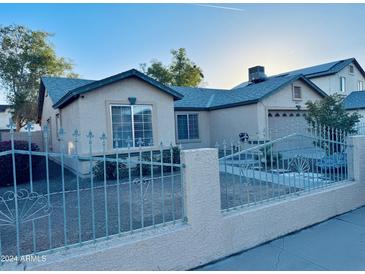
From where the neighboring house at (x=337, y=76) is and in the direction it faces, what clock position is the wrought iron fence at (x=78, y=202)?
The wrought iron fence is roughly at 2 o'clock from the neighboring house.

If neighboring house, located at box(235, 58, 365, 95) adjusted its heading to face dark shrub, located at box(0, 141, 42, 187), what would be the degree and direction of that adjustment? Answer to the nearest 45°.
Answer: approximately 90° to its right

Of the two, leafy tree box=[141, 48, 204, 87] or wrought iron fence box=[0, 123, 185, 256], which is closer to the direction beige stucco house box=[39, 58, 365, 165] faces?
the wrought iron fence

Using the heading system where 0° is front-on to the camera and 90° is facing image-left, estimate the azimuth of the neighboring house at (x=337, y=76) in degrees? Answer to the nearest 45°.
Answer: approximately 315°

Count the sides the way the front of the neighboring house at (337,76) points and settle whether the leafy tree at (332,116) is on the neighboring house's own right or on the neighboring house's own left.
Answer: on the neighboring house's own right

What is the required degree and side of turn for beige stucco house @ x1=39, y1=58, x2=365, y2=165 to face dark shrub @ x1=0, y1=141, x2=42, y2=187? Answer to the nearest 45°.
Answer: approximately 90° to its right

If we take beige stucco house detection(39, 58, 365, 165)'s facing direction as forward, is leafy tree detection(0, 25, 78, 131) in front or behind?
behind

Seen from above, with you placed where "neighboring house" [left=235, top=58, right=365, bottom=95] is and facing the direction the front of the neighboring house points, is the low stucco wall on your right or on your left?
on your right

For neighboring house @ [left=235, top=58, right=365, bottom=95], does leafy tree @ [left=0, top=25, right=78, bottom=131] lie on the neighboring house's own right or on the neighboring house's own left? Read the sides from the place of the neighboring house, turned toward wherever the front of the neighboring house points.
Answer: on the neighboring house's own right

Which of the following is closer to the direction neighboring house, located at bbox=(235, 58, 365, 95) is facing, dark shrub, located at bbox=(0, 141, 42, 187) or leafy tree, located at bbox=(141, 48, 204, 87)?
the dark shrub
